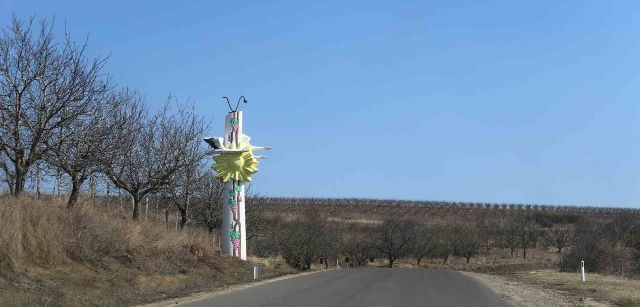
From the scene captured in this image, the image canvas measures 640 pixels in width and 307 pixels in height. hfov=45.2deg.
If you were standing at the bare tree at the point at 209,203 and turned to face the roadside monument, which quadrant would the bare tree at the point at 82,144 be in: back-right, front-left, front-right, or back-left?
front-right

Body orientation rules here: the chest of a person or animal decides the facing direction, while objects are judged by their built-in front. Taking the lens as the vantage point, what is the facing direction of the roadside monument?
facing the viewer

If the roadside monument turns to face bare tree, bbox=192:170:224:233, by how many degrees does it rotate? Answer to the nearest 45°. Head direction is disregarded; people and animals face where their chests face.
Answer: approximately 180°

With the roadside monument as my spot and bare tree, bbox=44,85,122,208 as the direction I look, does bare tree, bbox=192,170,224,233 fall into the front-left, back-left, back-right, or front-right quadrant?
back-right
